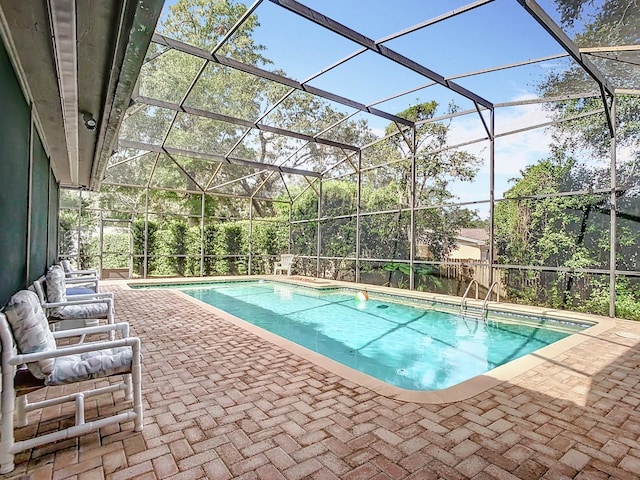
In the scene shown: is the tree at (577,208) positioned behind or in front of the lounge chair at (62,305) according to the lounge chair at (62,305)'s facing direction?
in front

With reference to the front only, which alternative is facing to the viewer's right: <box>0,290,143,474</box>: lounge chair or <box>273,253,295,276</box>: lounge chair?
<box>0,290,143,474</box>: lounge chair

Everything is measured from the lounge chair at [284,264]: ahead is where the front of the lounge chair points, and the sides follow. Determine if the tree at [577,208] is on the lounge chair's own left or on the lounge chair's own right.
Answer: on the lounge chair's own left

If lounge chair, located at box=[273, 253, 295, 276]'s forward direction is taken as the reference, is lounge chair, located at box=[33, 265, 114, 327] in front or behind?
in front

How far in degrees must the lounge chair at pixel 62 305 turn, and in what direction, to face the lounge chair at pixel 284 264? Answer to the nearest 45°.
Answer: approximately 45° to its left

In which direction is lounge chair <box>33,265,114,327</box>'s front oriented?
to the viewer's right

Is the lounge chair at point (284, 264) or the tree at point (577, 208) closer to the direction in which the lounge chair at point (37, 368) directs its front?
the tree

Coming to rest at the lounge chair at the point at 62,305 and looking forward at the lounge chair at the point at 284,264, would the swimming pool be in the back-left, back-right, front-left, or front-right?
front-right

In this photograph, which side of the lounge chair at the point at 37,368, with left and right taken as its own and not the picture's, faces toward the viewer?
right

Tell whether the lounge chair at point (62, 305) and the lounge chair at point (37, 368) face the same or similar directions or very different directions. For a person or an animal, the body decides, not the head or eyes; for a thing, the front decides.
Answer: same or similar directions

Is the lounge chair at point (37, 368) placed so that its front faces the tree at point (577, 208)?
yes

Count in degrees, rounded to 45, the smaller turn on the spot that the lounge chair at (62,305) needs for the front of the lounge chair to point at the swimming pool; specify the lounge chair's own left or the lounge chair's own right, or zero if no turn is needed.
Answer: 0° — it already faces it

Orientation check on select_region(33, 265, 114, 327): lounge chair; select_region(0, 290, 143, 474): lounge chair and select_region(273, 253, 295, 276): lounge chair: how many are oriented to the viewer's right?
2
